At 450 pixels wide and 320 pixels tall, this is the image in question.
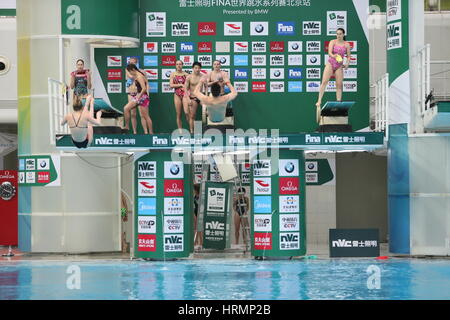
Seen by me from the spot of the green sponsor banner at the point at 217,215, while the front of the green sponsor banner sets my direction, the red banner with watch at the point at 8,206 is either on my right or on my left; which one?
on my right

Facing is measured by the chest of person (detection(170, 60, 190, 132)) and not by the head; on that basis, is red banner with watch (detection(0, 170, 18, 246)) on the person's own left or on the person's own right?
on the person's own right
